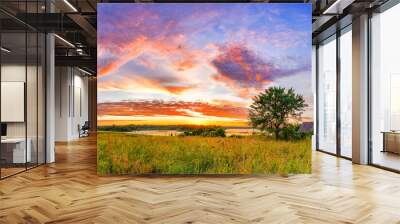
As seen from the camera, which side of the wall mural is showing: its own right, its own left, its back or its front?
front

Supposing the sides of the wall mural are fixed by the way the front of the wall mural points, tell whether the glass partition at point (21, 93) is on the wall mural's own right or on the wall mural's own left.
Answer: on the wall mural's own right

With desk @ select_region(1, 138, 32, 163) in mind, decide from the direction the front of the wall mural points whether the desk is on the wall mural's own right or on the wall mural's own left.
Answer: on the wall mural's own right

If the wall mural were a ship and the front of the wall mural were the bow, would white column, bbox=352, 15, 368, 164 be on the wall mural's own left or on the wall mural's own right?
on the wall mural's own left

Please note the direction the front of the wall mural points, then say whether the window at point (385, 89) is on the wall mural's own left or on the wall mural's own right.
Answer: on the wall mural's own left

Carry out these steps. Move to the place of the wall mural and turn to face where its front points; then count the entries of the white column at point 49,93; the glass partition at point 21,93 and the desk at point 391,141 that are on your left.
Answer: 1

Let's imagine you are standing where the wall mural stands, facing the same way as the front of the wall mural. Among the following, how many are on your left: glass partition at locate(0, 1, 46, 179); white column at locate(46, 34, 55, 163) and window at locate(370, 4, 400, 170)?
1

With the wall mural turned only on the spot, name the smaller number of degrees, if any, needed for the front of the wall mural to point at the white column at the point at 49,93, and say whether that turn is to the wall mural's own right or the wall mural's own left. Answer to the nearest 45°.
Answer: approximately 90° to the wall mural's own right

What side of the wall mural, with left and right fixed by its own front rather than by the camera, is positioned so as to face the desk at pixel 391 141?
left
